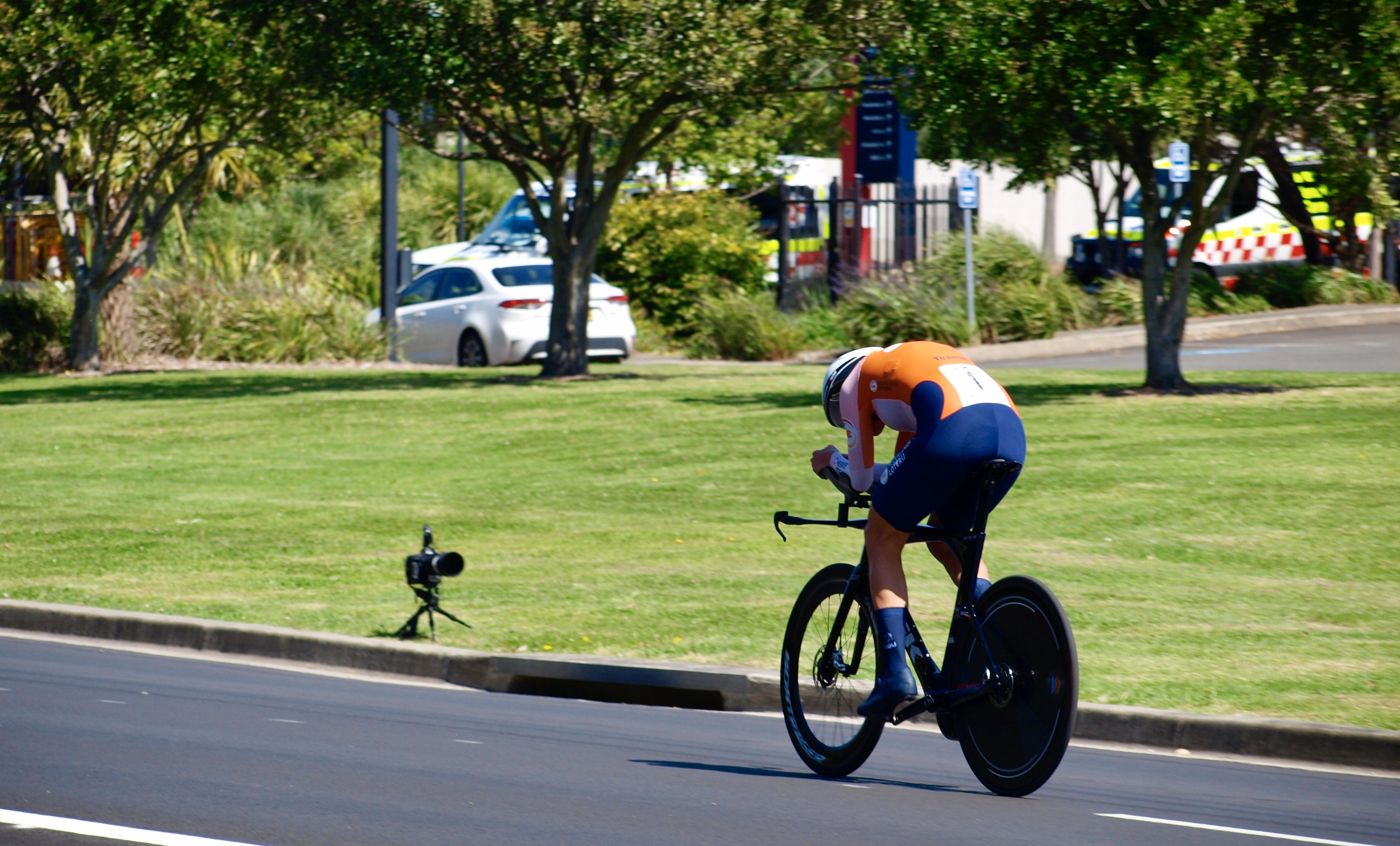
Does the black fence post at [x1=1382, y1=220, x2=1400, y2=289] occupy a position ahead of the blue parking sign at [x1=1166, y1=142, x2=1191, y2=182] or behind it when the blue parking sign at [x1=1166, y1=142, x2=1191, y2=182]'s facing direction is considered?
behind

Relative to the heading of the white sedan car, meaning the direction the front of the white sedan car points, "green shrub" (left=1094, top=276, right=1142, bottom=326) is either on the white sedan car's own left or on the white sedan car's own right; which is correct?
on the white sedan car's own right

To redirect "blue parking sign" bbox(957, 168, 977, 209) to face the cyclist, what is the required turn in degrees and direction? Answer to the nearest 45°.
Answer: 0° — it already faces them

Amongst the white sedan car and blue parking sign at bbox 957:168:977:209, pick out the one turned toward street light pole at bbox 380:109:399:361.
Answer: the white sedan car

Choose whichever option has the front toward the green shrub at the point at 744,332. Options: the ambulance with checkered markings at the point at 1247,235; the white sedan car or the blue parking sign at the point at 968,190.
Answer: the ambulance with checkered markings

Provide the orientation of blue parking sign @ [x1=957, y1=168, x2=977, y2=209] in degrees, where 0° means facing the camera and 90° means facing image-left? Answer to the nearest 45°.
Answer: approximately 0°

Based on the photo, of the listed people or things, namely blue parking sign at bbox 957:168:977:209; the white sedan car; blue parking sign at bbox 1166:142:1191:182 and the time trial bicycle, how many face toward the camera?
2

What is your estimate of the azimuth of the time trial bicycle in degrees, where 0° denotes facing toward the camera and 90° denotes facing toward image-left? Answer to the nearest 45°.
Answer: approximately 135°

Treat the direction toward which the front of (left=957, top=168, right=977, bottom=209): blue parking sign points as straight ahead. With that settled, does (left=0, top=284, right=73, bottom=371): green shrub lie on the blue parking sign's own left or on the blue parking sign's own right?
on the blue parking sign's own right

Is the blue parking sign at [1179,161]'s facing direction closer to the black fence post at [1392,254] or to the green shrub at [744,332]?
the green shrub

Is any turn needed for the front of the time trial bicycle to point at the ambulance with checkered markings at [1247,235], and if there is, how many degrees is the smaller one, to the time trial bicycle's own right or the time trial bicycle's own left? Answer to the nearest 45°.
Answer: approximately 45° to the time trial bicycle's own right

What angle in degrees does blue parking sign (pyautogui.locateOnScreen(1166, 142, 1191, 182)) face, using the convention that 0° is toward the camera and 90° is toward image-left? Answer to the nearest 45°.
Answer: approximately 0°

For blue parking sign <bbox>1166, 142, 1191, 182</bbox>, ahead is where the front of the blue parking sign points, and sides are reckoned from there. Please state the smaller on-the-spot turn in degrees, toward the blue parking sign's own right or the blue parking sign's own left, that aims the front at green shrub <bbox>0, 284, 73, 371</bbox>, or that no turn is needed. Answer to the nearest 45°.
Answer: approximately 90° to the blue parking sign's own right

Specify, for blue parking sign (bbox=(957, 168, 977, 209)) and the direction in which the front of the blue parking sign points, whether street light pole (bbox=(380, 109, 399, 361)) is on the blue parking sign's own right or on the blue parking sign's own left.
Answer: on the blue parking sign's own right

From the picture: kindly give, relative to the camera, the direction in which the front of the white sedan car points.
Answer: facing away from the viewer and to the left of the viewer
